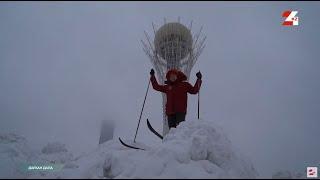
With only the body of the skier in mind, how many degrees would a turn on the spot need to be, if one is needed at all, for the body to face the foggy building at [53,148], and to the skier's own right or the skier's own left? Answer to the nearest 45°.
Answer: approximately 135° to the skier's own right

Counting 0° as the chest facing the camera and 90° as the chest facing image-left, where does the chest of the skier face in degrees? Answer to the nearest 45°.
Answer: approximately 0°
